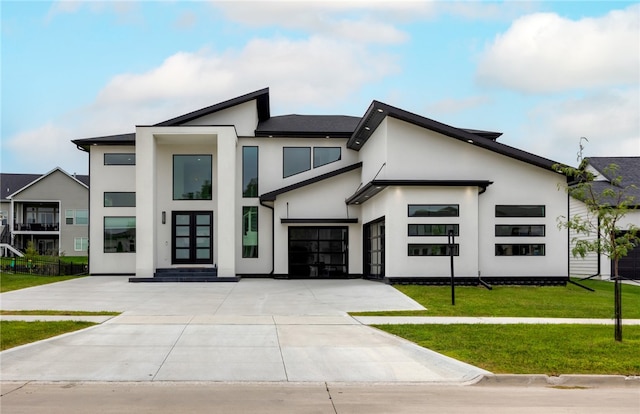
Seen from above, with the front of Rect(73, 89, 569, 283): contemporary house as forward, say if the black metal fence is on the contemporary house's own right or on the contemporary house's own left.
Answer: on the contemporary house's own right

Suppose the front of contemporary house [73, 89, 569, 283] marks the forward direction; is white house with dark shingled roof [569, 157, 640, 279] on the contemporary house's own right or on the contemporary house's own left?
on the contemporary house's own left
